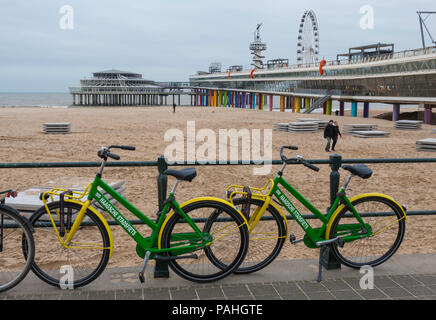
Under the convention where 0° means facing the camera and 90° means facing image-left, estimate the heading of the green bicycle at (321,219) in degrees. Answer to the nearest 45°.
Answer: approximately 90°

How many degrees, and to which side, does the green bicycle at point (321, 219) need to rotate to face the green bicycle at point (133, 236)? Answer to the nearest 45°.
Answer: approximately 45° to its left

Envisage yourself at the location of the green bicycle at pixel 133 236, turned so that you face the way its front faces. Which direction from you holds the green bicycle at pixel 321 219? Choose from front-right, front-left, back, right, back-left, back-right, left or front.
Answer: back

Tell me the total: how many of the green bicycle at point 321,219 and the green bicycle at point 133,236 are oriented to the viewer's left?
2

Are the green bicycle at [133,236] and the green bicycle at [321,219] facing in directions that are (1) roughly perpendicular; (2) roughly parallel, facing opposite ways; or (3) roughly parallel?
roughly parallel

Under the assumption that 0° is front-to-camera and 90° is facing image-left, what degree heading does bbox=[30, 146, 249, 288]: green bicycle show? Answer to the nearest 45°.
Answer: approximately 90°
